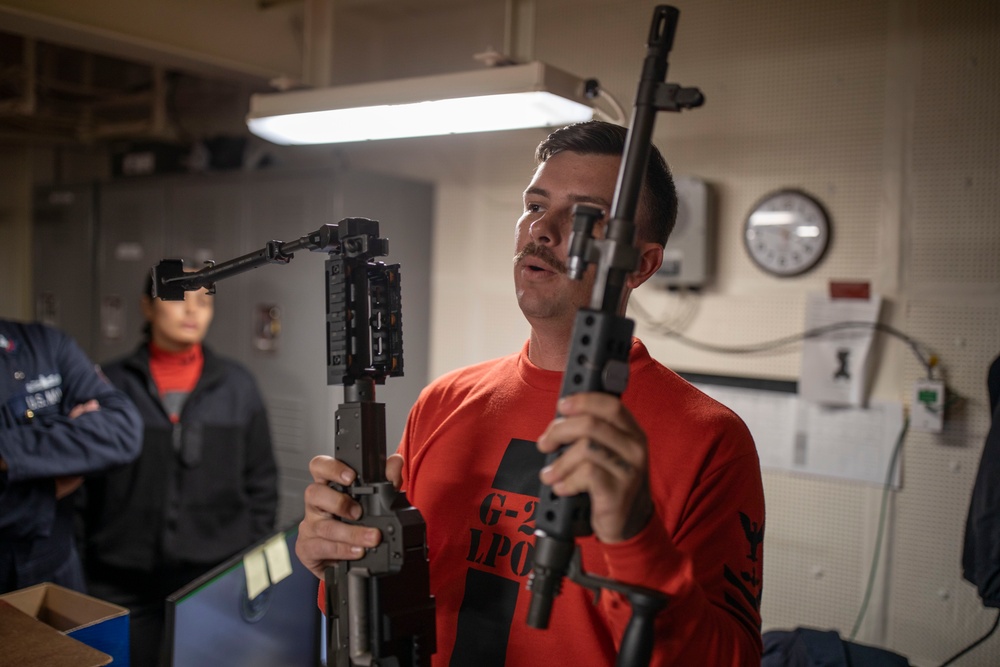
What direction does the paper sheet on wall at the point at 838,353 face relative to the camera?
toward the camera

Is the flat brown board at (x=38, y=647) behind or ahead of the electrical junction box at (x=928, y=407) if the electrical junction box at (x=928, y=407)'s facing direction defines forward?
ahead

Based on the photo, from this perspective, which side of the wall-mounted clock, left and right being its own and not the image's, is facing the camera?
front

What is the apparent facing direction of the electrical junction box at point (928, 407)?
toward the camera

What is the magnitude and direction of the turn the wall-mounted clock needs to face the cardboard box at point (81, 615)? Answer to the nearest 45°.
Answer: approximately 45° to its right

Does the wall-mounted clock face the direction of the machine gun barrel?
yes

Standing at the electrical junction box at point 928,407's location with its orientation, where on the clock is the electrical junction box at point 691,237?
the electrical junction box at point 691,237 is roughly at 3 o'clock from the electrical junction box at point 928,407.

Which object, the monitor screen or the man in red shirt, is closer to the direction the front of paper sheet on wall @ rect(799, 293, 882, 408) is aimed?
the man in red shirt

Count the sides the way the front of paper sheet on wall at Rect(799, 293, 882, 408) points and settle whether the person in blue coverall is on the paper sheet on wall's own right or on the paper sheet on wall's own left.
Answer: on the paper sheet on wall's own right
